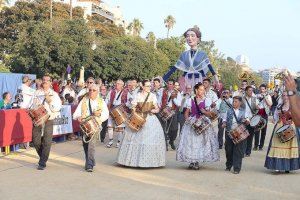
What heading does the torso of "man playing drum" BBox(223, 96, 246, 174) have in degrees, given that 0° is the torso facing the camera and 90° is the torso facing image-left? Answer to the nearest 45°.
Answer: approximately 0°

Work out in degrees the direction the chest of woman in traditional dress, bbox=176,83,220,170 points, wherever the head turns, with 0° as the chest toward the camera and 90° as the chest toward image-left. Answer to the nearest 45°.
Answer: approximately 0°

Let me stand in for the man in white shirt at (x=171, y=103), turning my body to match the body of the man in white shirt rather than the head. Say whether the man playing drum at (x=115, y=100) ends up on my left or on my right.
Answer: on my right

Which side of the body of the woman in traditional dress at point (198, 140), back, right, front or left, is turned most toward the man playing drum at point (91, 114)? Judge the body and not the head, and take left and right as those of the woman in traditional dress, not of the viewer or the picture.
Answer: right

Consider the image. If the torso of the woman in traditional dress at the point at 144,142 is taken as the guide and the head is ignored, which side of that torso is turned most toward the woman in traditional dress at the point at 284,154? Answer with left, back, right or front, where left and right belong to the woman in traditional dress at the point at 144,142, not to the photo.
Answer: left

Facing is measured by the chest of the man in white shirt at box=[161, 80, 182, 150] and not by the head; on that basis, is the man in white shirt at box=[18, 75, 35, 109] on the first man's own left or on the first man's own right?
on the first man's own right

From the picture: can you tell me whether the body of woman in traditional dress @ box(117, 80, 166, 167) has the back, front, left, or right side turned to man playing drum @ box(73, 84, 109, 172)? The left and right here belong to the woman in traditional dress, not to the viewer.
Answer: right

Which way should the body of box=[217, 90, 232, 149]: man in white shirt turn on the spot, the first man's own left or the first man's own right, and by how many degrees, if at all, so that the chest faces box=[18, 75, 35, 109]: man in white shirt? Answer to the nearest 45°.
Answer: approximately 45° to the first man's own right
